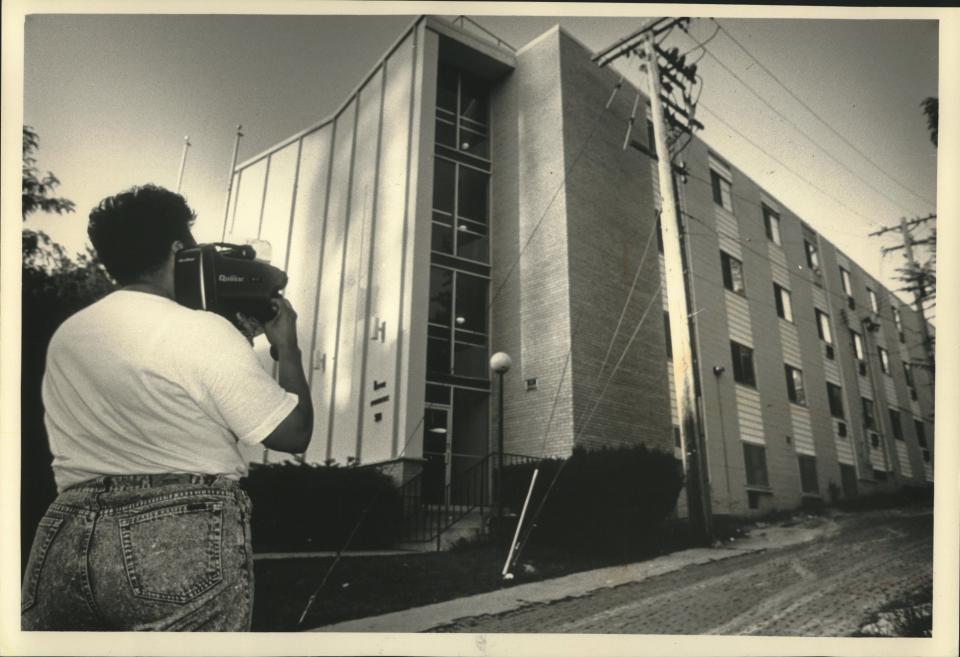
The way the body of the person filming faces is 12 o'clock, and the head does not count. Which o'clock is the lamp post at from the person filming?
The lamp post is roughly at 12 o'clock from the person filming.

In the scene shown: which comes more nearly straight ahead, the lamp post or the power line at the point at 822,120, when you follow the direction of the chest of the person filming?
the lamp post

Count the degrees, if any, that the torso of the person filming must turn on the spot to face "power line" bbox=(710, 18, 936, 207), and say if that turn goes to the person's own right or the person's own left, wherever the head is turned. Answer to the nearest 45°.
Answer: approximately 45° to the person's own right

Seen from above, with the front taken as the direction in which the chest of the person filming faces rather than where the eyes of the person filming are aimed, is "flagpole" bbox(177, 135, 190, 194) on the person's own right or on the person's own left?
on the person's own left

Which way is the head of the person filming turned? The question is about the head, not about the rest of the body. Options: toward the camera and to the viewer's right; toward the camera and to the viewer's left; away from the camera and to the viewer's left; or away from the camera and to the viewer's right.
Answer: away from the camera and to the viewer's right

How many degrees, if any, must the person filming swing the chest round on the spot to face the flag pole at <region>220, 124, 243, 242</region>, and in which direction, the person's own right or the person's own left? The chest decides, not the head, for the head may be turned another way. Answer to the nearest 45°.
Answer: approximately 45° to the person's own left

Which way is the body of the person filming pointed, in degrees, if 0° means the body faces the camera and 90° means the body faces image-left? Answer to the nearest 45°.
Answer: approximately 225°
